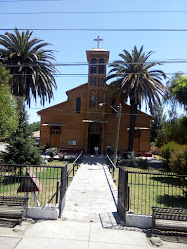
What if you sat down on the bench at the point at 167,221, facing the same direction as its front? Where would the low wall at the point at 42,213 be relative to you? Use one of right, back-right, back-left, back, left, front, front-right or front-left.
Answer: right

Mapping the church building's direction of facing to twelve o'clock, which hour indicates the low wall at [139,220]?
The low wall is roughly at 12 o'clock from the church building.

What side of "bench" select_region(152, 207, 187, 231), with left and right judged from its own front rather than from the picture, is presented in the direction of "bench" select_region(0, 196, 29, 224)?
right

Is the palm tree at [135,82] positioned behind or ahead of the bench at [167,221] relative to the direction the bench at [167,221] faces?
behind

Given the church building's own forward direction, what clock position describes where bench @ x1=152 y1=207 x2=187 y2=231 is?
The bench is roughly at 12 o'clock from the church building.

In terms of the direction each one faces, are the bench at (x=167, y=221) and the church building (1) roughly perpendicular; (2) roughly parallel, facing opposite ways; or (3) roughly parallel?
roughly parallel

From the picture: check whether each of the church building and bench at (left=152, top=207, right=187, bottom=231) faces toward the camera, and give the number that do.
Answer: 2

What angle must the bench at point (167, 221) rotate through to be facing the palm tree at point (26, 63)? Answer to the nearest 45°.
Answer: approximately 135° to its right

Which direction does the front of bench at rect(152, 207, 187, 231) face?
toward the camera
